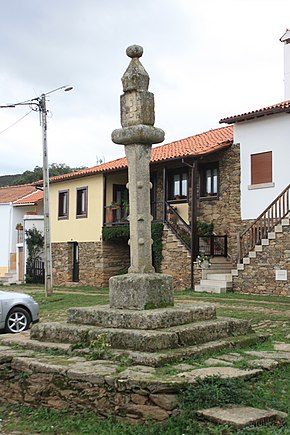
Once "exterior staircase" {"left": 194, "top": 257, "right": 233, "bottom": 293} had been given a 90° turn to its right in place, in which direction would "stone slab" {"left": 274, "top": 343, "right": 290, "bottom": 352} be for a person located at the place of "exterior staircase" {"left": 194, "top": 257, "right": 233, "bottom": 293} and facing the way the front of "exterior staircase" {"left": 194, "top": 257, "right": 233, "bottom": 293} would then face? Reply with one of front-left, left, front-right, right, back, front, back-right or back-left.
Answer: back-left

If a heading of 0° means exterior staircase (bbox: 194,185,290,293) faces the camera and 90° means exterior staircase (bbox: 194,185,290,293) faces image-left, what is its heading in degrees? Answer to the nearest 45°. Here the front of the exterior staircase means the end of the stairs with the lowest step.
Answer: approximately 90°

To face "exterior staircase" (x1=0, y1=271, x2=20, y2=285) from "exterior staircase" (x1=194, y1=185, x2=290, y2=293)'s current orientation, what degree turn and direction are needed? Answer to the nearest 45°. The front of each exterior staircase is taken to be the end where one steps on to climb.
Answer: approximately 45° to its right

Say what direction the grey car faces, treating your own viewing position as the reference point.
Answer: facing to the right of the viewer

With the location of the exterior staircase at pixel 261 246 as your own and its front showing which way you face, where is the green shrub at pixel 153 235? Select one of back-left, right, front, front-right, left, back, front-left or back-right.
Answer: front-right

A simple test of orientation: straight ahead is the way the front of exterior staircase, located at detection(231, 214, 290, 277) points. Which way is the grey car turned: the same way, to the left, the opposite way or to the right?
the opposite way

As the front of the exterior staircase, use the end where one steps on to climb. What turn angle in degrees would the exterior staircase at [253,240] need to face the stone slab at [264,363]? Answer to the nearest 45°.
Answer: approximately 90° to its left

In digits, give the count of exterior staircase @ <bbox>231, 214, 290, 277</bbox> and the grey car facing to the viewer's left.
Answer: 1

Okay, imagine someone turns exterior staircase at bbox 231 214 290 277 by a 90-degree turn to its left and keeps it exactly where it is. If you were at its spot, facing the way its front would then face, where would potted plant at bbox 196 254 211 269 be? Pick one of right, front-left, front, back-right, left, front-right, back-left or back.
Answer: back-right

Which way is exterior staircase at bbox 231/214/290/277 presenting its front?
to the viewer's left

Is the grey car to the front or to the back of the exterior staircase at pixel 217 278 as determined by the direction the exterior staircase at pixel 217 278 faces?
to the front

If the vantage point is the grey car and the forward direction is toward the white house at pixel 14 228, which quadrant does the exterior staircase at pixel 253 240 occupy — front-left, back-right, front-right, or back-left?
front-right

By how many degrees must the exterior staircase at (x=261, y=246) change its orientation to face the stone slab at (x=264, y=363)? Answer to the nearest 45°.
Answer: approximately 90° to its left

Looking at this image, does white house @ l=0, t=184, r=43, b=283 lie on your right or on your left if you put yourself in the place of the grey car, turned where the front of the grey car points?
on your left

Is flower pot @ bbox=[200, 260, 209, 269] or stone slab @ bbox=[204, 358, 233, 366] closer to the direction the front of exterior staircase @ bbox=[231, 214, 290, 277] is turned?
the flower pot

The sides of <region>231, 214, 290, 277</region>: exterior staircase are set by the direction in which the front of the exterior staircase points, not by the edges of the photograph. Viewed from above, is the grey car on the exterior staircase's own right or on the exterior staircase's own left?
on the exterior staircase's own left

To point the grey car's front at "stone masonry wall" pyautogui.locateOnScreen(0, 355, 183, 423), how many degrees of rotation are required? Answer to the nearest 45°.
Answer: approximately 90° to its right
